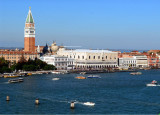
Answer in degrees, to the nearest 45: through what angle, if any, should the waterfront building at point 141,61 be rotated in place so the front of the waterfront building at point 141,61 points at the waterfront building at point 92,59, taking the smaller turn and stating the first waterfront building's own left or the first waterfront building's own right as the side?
approximately 45° to the first waterfront building's own right

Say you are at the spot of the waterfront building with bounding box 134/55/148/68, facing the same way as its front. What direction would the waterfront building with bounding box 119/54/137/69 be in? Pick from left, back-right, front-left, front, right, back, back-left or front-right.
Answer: front-right

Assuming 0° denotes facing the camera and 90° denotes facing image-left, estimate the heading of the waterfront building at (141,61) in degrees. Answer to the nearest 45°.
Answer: approximately 0°

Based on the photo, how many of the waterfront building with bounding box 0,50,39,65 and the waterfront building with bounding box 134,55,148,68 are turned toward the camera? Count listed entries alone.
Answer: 2

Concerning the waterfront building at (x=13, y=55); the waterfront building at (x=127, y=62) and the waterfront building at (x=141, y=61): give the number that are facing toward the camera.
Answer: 3

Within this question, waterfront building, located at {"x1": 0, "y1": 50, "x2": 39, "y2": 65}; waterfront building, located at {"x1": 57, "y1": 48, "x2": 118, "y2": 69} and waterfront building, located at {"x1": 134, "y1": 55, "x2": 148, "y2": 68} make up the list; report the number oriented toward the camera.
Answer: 3

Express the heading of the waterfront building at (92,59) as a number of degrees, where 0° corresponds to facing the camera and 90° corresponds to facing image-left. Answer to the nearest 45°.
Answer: approximately 0°
